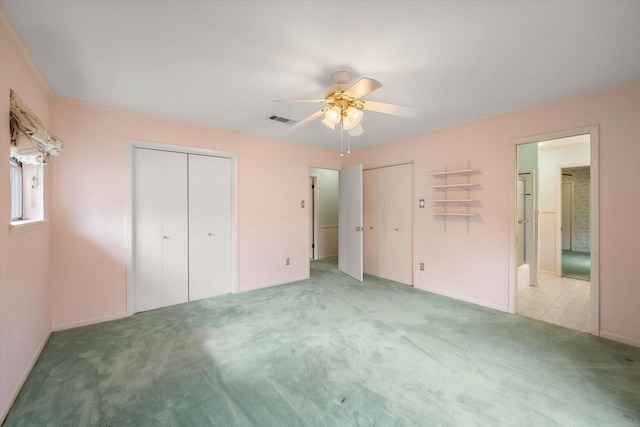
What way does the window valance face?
to the viewer's right

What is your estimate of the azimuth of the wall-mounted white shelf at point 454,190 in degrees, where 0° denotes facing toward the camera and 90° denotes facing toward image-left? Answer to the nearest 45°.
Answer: approximately 45°

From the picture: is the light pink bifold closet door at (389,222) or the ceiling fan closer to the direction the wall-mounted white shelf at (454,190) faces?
the ceiling fan

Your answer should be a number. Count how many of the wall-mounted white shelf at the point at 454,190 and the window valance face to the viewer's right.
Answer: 1

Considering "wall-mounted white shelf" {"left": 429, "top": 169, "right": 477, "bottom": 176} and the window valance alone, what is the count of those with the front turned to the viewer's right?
1

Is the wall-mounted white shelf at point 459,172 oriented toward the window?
yes

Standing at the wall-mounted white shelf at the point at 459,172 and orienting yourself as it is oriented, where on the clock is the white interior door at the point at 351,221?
The white interior door is roughly at 2 o'clock from the wall-mounted white shelf.

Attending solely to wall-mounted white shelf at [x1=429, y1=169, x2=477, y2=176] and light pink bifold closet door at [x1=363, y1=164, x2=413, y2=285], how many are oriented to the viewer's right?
0

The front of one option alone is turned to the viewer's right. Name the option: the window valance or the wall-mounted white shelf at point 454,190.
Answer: the window valance

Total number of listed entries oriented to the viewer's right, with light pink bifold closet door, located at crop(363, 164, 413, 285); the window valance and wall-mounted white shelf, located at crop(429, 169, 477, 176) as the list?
1

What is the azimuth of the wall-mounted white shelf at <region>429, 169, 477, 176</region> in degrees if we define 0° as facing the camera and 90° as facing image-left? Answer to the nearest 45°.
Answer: approximately 45°

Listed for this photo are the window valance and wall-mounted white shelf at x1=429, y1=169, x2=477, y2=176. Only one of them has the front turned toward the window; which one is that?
the wall-mounted white shelf

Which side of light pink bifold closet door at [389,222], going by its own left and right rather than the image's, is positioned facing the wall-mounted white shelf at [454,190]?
left

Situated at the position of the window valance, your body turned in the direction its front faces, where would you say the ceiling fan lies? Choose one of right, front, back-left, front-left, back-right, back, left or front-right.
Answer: front-right

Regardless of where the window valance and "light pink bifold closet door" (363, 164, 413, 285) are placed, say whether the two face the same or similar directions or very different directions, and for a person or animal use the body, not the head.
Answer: very different directions
